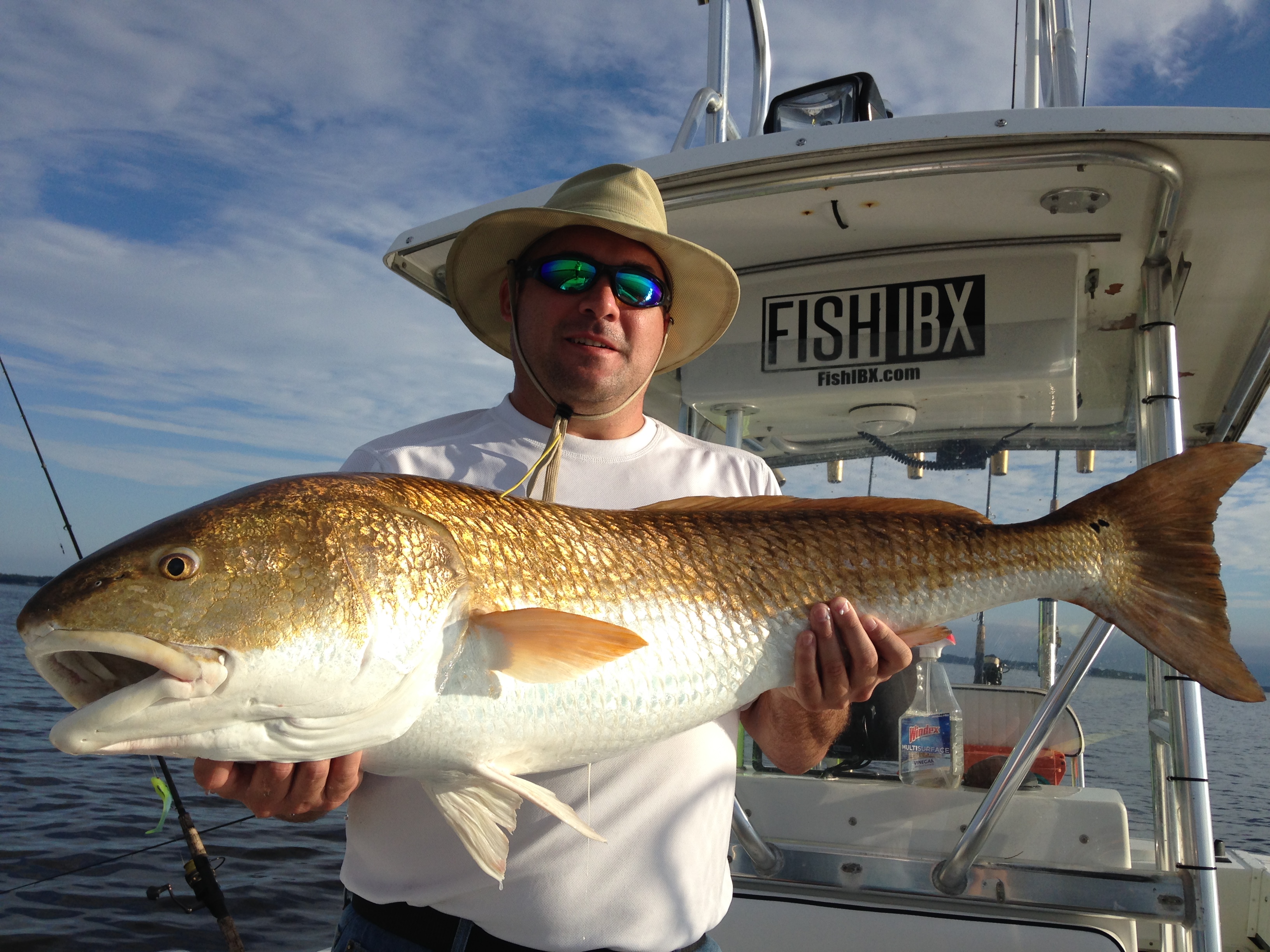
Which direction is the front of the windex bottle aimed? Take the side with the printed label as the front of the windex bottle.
toward the camera

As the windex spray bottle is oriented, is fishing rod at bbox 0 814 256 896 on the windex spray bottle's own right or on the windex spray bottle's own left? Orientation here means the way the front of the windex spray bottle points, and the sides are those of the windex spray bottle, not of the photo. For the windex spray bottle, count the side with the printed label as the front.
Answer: on the windex spray bottle's own right

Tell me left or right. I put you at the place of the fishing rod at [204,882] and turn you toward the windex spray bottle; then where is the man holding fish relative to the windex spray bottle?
right

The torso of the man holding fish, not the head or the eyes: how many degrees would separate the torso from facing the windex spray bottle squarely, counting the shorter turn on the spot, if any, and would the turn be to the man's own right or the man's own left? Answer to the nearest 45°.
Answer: approximately 135° to the man's own left

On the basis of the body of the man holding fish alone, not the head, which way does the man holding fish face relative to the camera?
toward the camera
